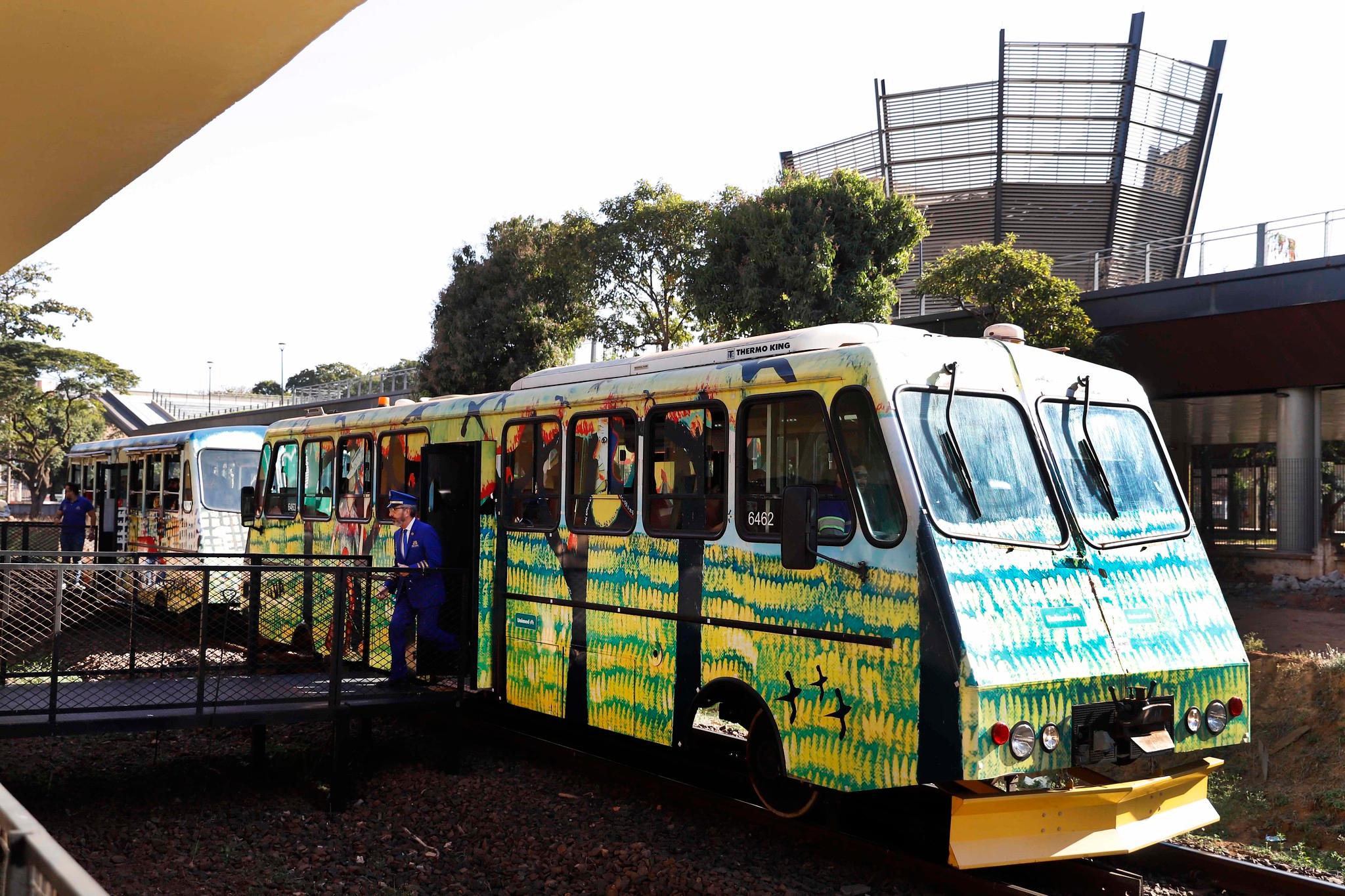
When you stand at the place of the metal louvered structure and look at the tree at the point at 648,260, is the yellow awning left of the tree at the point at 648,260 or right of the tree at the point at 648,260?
left

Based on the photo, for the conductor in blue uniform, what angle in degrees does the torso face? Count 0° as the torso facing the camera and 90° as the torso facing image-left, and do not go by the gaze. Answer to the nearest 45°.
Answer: approximately 45°

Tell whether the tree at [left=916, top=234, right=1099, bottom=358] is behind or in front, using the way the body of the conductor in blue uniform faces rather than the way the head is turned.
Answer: behind

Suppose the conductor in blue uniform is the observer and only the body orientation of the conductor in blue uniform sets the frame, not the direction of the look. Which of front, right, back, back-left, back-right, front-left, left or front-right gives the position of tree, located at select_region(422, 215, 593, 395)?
back-right

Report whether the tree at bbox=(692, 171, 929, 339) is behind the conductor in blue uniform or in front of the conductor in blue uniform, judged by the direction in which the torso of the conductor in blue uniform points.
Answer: behind

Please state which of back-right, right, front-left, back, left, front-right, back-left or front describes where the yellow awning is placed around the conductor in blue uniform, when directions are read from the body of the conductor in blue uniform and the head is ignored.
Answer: front-left

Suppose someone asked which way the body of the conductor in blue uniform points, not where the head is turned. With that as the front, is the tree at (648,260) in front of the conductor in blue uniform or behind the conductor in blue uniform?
behind
